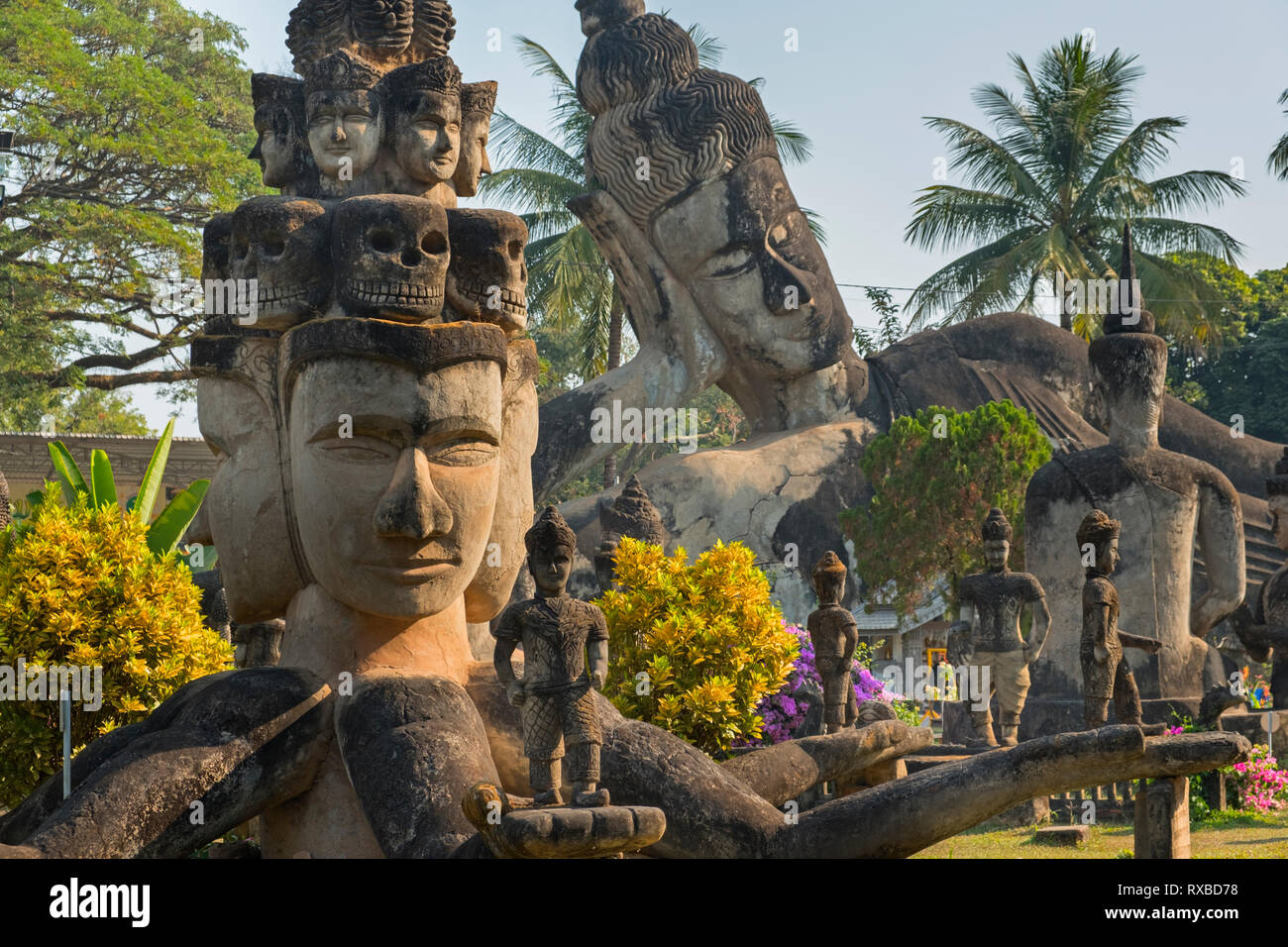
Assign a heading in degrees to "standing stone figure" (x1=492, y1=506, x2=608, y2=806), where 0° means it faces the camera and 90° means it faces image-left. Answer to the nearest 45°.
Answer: approximately 0°

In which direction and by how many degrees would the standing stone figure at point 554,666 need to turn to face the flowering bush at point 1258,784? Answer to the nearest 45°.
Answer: approximately 135° to its left

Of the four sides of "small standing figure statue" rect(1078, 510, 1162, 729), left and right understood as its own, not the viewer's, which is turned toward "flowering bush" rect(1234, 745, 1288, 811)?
left

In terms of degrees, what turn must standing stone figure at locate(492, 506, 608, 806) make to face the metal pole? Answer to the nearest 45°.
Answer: approximately 135° to its right
